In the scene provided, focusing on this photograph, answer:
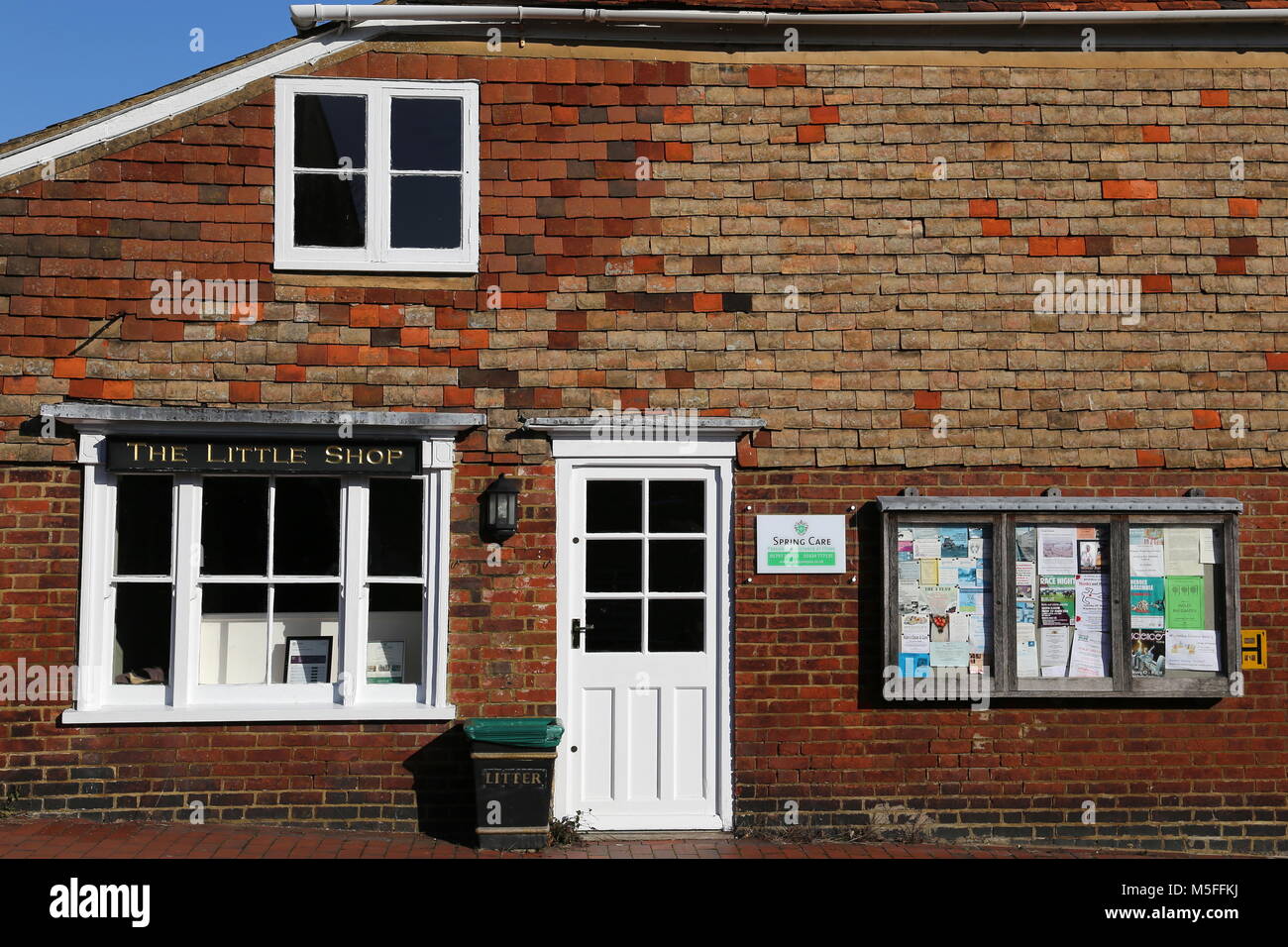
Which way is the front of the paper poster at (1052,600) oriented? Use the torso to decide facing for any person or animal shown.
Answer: toward the camera

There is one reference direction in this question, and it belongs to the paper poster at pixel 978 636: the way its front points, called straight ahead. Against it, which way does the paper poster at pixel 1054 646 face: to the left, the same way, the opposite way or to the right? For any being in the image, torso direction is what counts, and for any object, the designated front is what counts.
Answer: the same way

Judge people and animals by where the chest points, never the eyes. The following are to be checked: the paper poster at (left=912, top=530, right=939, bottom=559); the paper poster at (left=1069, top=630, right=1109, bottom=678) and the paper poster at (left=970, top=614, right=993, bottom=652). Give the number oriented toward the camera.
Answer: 3

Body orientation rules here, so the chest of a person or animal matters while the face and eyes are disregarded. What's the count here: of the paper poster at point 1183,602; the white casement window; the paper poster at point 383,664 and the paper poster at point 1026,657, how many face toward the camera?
4

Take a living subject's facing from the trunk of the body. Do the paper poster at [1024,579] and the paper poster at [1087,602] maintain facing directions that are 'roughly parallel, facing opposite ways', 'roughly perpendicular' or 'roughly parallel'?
roughly parallel

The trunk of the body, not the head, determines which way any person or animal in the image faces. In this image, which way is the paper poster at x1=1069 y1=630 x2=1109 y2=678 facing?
toward the camera

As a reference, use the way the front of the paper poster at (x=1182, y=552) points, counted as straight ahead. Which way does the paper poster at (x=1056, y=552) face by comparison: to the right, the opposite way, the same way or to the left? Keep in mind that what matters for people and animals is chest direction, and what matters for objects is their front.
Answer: the same way

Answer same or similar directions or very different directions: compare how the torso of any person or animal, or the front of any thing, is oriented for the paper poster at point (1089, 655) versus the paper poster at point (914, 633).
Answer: same or similar directions

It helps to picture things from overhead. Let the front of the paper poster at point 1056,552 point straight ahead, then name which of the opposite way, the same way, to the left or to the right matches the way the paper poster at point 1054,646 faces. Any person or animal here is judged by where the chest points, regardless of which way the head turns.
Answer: the same way

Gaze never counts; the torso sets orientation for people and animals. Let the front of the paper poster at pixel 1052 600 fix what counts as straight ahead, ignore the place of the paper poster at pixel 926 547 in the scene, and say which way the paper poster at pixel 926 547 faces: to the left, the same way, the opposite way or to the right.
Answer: the same way

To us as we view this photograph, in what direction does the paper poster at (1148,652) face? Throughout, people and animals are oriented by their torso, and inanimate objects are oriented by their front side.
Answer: facing the viewer

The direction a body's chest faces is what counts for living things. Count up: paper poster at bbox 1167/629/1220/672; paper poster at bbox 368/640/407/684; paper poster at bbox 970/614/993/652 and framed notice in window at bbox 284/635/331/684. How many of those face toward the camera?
4

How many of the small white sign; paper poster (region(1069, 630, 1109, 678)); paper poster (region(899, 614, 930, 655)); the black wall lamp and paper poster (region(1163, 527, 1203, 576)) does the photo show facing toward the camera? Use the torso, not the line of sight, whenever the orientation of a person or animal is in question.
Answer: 5

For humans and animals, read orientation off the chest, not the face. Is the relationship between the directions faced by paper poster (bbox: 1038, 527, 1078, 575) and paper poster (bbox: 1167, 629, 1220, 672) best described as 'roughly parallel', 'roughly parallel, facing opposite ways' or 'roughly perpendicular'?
roughly parallel
